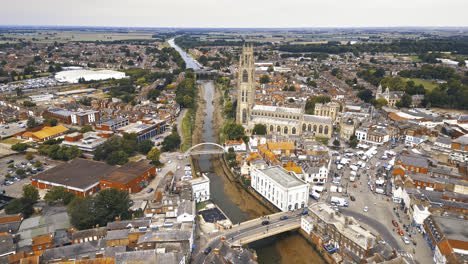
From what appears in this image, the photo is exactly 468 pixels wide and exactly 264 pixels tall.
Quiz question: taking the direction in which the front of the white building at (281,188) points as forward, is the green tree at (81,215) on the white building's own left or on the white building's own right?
on the white building's own right

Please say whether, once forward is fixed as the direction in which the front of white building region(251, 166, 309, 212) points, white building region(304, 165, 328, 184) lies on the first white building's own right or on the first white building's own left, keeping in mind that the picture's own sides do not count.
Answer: on the first white building's own left

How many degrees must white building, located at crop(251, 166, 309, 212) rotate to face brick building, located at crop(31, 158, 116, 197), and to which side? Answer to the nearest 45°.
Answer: approximately 135° to its right

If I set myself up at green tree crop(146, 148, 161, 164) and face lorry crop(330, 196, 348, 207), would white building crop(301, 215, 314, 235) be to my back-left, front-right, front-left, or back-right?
front-right

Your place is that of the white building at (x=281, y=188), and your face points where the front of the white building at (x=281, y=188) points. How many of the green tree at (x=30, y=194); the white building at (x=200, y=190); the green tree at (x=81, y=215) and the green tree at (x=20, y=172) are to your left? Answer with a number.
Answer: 0

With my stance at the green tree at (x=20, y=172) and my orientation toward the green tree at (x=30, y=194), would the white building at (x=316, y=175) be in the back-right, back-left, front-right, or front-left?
front-left

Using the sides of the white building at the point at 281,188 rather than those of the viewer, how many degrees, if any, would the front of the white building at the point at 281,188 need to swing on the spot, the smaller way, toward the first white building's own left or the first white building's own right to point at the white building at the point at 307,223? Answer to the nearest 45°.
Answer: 0° — it already faces it

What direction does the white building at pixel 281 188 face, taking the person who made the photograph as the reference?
facing the viewer and to the right of the viewer

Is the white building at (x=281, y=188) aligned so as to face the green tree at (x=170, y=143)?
no

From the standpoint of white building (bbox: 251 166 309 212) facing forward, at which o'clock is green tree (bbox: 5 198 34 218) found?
The green tree is roughly at 4 o'clock from the white building.

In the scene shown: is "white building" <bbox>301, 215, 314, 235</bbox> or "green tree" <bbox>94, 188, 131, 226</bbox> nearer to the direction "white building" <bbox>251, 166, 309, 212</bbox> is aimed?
the white building

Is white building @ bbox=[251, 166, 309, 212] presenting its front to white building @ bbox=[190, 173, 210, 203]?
no
